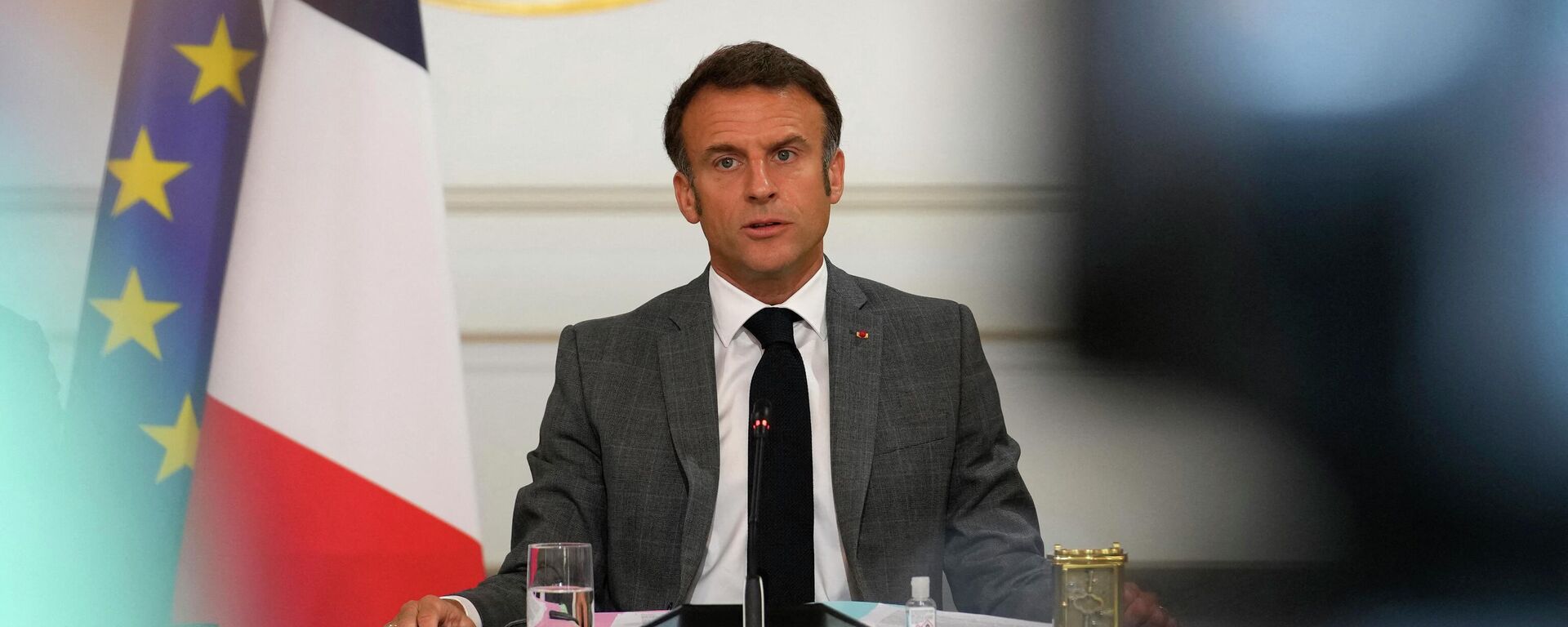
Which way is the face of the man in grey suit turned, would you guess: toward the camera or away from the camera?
toward the camera

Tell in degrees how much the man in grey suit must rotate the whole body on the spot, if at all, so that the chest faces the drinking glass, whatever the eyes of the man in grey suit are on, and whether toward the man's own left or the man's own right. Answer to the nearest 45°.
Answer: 0° — they already face it

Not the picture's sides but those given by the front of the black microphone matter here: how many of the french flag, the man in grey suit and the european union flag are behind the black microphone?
0

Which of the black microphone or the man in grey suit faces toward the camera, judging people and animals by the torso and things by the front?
the man in grey suit

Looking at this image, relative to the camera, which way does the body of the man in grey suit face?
toward the camera

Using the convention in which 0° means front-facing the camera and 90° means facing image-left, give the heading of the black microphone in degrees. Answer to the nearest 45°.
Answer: approximately 180°

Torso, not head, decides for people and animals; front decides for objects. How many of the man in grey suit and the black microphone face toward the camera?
1

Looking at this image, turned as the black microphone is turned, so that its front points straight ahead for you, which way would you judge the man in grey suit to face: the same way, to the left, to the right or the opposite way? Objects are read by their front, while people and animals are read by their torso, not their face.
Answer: the opposite way

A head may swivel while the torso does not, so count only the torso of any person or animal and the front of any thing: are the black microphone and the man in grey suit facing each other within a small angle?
yes

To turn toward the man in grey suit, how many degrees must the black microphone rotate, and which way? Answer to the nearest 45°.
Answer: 0° — it already faces them

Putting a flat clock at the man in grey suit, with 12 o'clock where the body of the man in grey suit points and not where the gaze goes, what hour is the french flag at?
The french flag is roughly at 4 o'clock from the man in grey suit.

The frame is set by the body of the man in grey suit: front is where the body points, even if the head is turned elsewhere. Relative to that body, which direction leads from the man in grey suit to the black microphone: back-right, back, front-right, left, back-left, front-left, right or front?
front
